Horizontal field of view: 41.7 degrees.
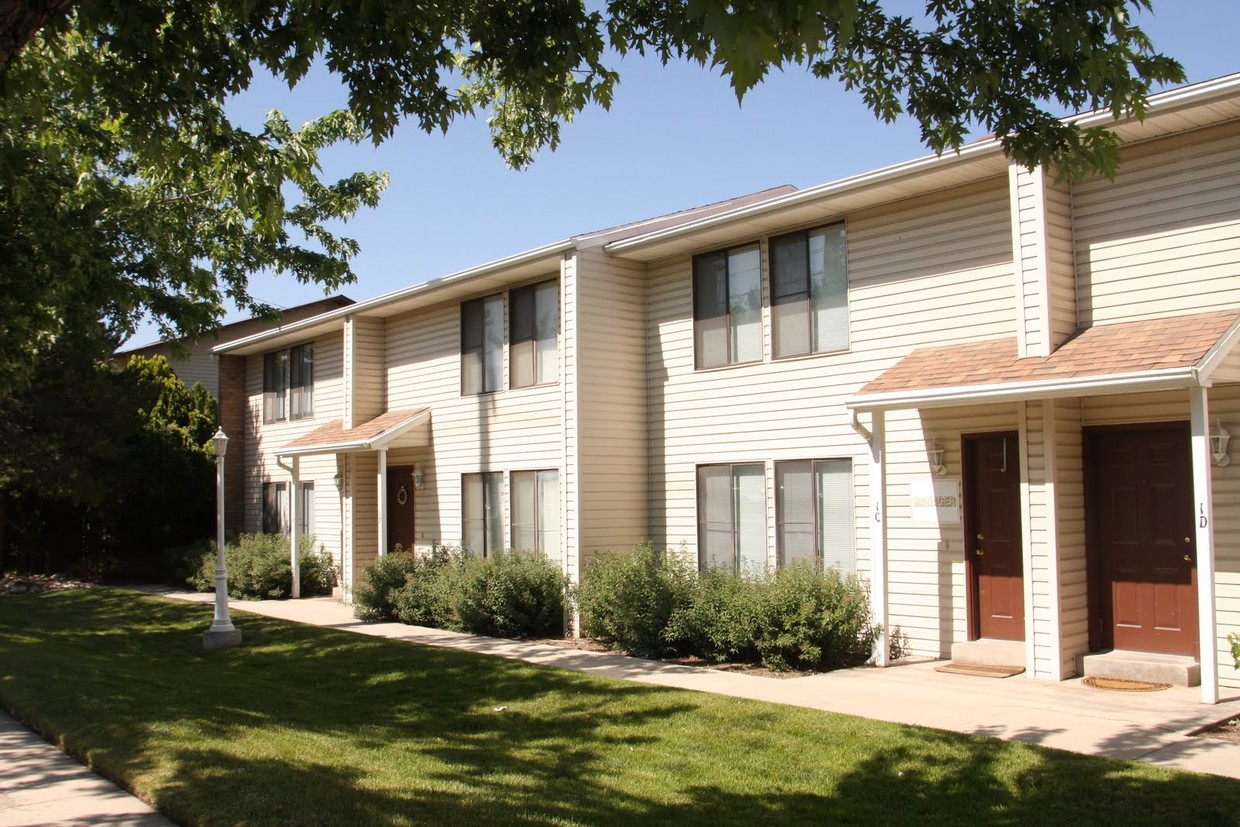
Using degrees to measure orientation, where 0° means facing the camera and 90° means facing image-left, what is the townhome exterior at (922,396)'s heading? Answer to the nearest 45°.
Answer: approximately 45°

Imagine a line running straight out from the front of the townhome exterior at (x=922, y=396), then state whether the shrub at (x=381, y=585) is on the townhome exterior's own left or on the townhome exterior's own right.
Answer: on the townhome exterior's own right

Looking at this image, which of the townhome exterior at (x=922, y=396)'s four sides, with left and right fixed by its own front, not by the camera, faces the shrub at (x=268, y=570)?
right

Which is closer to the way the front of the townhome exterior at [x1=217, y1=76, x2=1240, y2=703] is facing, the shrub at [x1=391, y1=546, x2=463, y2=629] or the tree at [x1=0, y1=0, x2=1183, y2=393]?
the tree

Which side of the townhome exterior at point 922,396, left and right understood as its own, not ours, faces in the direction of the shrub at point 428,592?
right
